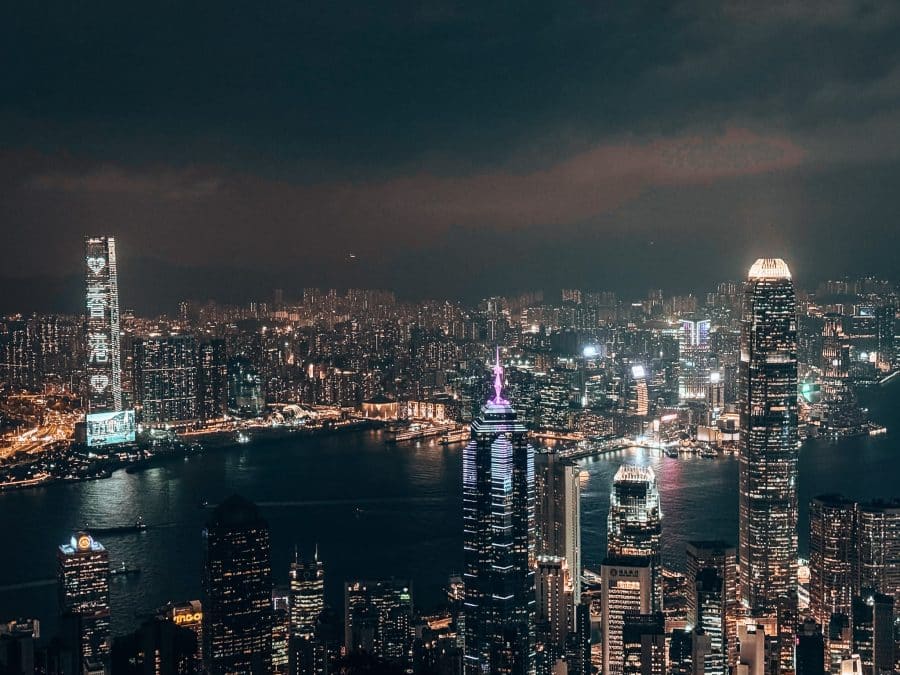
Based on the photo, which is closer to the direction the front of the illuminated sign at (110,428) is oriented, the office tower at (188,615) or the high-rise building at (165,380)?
the office tower

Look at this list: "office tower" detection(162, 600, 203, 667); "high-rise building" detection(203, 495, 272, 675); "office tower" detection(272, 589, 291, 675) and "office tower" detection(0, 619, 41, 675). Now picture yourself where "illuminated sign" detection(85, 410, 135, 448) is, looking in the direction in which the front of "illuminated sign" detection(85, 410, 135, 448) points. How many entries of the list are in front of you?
4

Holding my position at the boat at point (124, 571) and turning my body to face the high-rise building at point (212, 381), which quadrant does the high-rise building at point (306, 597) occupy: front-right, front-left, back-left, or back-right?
back-right

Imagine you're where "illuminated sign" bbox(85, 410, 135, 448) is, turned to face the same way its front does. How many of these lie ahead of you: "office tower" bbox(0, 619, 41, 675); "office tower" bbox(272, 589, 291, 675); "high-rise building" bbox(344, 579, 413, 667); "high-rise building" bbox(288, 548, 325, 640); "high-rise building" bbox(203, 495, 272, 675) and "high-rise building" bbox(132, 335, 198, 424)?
5

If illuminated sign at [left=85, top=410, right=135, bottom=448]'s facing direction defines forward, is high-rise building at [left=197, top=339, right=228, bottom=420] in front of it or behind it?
behind

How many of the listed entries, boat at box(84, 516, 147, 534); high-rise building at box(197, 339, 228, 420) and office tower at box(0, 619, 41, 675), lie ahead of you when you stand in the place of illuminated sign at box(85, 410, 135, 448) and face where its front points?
2

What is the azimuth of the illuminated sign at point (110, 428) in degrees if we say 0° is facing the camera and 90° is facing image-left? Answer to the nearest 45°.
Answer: approximately 0°

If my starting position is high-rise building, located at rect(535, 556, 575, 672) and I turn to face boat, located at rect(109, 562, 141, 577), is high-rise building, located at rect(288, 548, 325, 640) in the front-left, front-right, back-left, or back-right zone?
front-left

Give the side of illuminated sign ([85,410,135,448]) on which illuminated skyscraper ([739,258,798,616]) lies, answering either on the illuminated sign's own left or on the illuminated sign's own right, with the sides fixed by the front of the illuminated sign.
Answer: on the illuminated sign's own left

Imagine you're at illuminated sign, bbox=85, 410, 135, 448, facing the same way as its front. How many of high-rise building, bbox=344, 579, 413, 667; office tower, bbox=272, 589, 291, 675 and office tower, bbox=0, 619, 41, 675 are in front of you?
3

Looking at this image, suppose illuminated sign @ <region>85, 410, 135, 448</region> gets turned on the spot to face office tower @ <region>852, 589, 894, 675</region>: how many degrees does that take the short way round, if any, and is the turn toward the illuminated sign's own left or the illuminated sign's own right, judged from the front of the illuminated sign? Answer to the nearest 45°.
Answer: approximately 45° to the illuminated sign's own left

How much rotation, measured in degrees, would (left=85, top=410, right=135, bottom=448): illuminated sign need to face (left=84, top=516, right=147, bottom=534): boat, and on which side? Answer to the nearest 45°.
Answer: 0° — it already faces it

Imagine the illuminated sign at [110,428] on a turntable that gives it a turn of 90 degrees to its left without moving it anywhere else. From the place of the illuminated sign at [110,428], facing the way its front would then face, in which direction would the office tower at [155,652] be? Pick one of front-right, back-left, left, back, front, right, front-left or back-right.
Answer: right

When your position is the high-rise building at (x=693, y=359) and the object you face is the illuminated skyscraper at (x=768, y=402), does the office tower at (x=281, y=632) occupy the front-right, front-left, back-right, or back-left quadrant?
front-right

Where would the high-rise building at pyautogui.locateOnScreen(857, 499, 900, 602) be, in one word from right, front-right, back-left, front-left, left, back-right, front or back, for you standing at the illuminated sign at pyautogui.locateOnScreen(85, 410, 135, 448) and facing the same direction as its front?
front-left

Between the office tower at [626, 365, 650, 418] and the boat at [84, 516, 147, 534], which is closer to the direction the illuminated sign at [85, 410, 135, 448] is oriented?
the boat

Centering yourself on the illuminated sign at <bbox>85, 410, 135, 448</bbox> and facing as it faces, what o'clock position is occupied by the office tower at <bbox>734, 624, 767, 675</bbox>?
The office tower is roughly at 11 o'clock from the illuminated sign.

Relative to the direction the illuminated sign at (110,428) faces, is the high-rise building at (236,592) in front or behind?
in front

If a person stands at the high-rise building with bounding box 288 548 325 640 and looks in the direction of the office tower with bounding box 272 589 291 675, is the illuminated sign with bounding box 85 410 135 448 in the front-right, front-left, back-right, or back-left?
back-right

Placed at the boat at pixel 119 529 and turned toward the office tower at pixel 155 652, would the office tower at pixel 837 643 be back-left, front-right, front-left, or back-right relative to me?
front-left

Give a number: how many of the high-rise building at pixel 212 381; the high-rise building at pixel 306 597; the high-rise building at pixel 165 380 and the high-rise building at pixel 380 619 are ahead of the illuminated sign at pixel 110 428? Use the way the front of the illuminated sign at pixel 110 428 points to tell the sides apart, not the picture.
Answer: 2

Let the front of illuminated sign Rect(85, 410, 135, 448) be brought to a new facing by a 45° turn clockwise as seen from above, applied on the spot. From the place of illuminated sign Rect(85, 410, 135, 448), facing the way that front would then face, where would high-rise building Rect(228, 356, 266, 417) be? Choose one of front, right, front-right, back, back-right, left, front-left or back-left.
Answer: back

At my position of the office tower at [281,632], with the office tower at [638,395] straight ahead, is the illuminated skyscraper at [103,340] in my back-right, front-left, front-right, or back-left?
front-left
